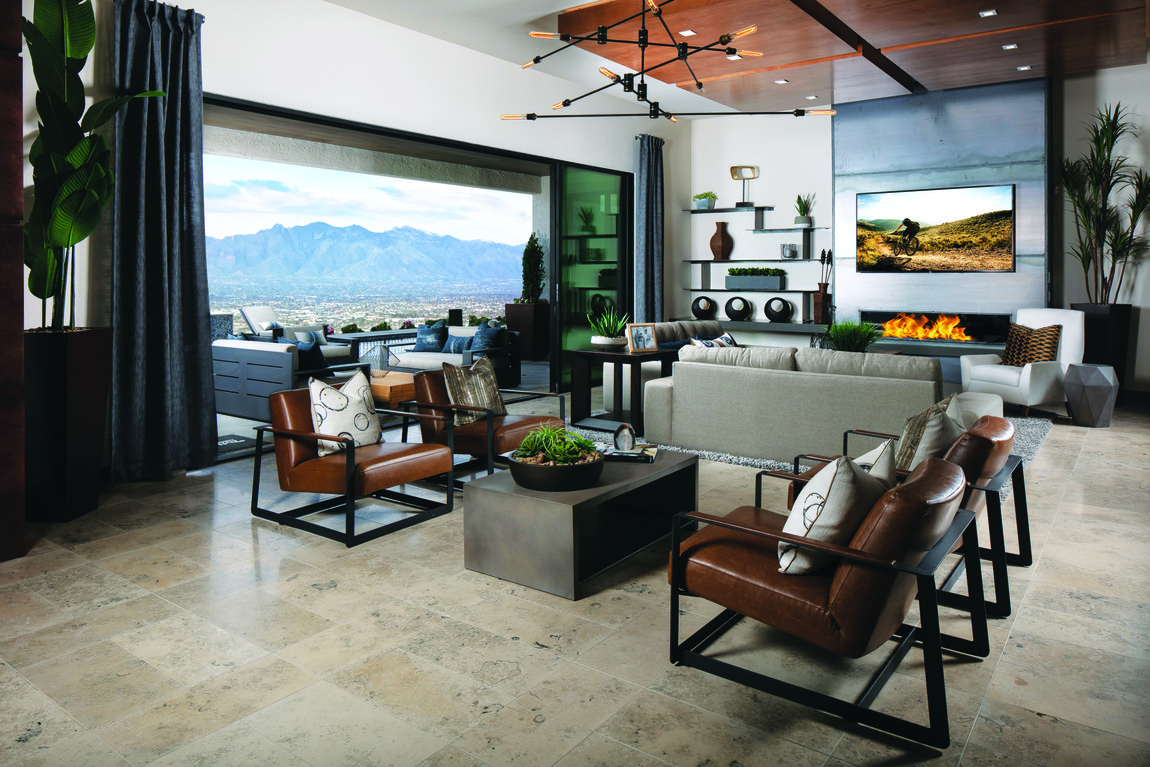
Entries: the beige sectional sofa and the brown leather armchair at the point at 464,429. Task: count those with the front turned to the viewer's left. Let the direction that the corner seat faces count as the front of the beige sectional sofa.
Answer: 0

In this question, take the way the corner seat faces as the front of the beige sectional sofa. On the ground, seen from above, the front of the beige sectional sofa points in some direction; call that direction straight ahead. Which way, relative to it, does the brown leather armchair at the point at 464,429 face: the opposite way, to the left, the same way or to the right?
to the right

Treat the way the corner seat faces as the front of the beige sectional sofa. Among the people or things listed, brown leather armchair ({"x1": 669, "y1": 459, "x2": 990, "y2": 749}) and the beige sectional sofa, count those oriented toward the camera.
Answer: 0

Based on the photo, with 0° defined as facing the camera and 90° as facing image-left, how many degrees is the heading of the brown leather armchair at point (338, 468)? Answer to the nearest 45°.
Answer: approximately 315°

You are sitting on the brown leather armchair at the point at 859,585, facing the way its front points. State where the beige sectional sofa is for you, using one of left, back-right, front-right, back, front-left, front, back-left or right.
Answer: front-right

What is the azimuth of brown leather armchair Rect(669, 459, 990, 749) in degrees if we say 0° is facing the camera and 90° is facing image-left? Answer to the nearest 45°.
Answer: approximately 135°

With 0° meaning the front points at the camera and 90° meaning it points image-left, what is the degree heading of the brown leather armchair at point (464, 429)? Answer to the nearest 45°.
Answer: approximately 315°

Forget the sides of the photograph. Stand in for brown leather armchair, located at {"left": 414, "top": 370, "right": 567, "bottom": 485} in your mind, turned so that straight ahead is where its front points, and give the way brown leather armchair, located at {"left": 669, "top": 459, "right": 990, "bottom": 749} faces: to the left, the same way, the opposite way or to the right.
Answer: the opposite way

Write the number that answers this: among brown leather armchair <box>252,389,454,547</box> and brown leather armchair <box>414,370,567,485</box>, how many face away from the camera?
0

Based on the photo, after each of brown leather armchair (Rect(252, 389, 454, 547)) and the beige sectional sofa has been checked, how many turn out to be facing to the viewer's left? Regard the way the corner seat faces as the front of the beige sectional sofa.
0

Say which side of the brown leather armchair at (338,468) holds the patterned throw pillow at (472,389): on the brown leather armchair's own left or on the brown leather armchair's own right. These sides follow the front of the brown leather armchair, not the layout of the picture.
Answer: on the brown leather armchair's own left
